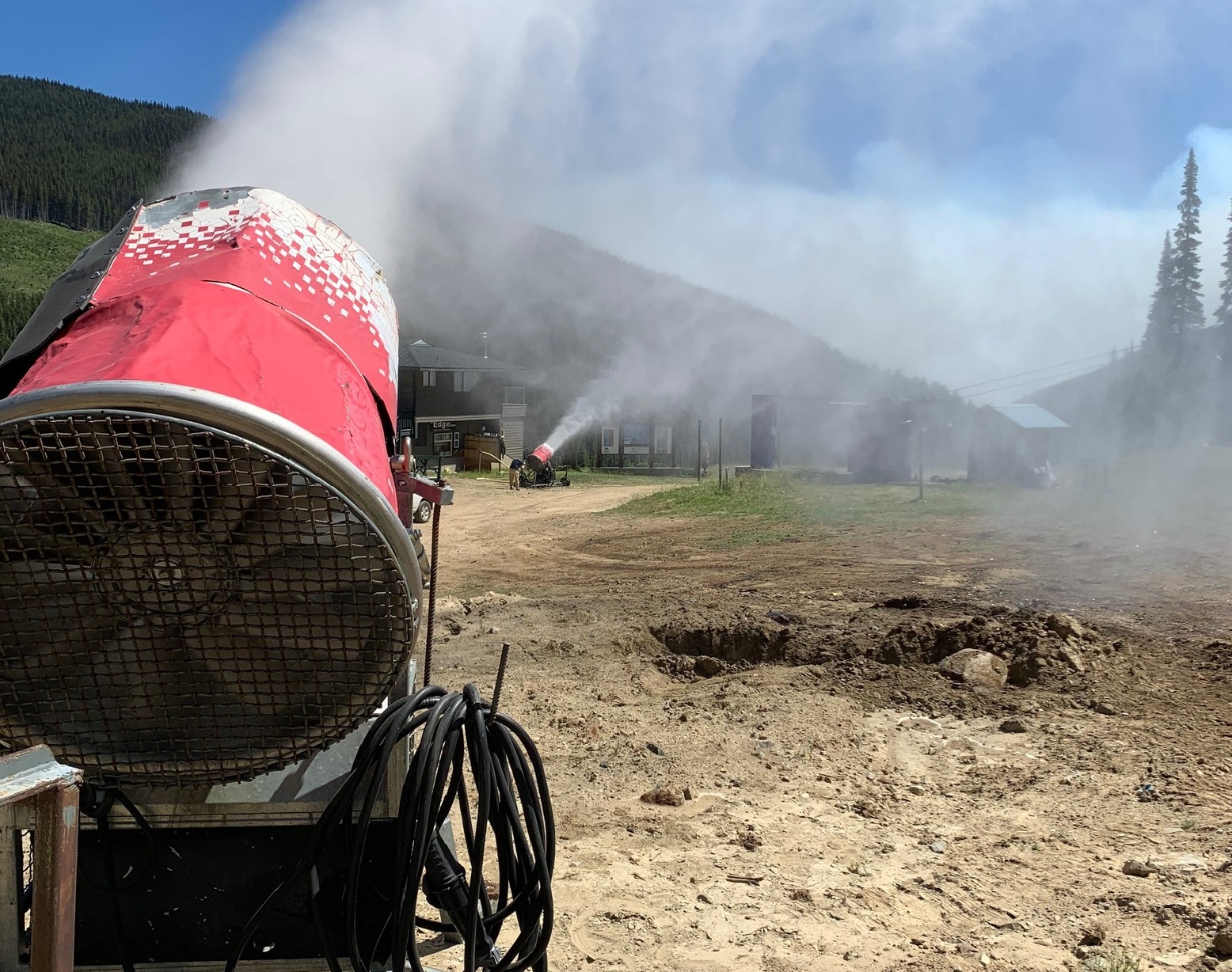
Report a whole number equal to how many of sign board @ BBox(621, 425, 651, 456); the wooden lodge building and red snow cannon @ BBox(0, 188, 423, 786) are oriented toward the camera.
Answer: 2

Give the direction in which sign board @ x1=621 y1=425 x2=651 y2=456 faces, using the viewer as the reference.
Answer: facing the viewer

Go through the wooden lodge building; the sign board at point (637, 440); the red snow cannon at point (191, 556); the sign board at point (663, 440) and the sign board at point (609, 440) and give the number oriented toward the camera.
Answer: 4

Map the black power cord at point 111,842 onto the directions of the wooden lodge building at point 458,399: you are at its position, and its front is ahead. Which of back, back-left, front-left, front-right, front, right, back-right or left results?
front

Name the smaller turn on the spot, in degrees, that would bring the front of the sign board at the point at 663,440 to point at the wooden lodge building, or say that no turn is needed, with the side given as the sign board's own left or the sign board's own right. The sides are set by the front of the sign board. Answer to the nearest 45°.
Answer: approximately 45° to the sign board's own right

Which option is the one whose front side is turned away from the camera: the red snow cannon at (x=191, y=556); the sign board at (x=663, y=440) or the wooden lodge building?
the red snow cannon

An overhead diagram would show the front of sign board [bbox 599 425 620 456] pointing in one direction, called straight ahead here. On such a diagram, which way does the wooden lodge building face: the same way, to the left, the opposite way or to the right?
the same way

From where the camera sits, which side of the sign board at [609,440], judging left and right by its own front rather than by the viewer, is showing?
front

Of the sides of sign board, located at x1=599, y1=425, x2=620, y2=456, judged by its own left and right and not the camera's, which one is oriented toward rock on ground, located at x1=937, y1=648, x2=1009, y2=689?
front

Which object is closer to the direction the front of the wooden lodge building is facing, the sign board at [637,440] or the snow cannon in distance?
the snow cannon in distance

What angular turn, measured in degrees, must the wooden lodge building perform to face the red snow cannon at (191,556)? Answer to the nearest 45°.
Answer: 0° — it already faces it

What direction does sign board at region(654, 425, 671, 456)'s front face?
toward the camera

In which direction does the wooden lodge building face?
toward the camera

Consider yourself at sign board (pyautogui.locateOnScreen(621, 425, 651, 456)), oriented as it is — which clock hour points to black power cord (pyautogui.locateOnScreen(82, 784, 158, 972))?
The black power cord is roughly at 12 o'clock from the sign board.

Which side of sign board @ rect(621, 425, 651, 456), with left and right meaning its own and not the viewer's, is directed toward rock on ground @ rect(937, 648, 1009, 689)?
front

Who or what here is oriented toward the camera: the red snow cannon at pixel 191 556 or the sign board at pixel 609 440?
the sign board
